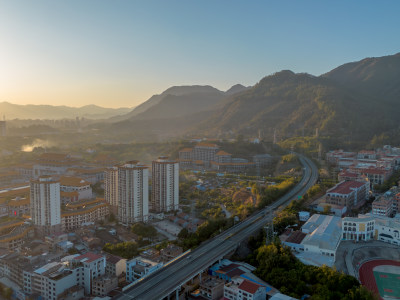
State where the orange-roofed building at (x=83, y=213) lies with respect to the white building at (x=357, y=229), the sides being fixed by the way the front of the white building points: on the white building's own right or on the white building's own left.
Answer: on the white building's own right

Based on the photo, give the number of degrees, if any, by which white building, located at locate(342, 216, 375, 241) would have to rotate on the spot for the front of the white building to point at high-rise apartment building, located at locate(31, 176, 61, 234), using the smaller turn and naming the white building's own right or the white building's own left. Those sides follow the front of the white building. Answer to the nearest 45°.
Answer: approximately 90° to the white building's own right

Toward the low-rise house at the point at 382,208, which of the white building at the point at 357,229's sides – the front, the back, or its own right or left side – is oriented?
back

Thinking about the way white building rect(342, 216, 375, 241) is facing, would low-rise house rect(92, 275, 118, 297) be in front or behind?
in front

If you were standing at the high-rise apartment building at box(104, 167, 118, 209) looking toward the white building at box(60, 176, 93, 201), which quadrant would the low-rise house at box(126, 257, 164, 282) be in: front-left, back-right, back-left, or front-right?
back-left

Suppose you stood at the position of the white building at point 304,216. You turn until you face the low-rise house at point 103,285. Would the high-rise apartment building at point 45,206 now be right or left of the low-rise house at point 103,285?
right

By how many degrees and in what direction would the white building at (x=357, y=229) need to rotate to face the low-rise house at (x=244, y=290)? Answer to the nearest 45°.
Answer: approximately 45° to its right
